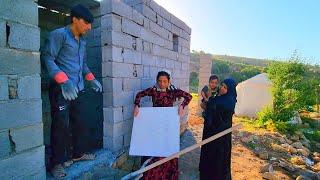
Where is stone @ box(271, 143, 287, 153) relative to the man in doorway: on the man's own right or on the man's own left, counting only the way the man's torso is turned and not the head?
on the man's own left

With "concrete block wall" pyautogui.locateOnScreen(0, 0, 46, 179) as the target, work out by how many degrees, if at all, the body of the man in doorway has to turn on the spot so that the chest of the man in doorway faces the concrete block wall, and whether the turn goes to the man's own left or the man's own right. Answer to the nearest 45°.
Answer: approximately 90° to the man's own right

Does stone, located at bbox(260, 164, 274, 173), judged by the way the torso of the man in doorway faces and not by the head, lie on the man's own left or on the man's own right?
on the man's own left

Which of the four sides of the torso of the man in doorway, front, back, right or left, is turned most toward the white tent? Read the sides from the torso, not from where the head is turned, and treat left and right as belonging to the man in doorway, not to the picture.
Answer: left

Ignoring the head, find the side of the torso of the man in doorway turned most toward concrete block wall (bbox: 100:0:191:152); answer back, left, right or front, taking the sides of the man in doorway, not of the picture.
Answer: left

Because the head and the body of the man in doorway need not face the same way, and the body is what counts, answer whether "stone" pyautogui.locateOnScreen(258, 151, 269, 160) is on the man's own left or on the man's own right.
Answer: on the man's own left

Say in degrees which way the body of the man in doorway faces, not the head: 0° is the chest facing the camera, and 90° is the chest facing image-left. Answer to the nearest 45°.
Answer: approximately 315°
